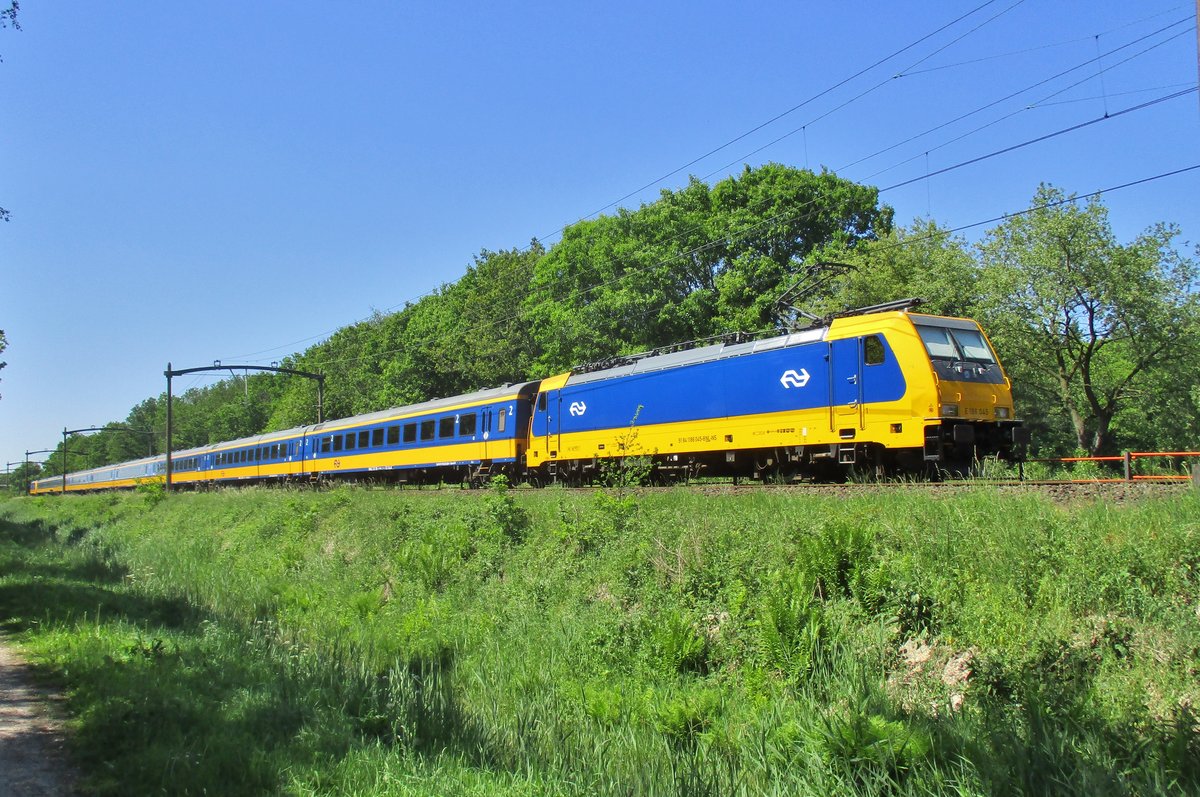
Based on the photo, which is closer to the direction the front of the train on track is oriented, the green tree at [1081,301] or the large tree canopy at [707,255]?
the green tree

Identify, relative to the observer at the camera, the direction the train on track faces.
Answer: facing the viewer and to the right of the viewer

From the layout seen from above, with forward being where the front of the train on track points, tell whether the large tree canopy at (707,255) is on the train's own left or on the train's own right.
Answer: on the train's own left

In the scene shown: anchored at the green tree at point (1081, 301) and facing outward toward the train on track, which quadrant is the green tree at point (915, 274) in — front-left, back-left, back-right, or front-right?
front-right

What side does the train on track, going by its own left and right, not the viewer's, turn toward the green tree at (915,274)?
left
